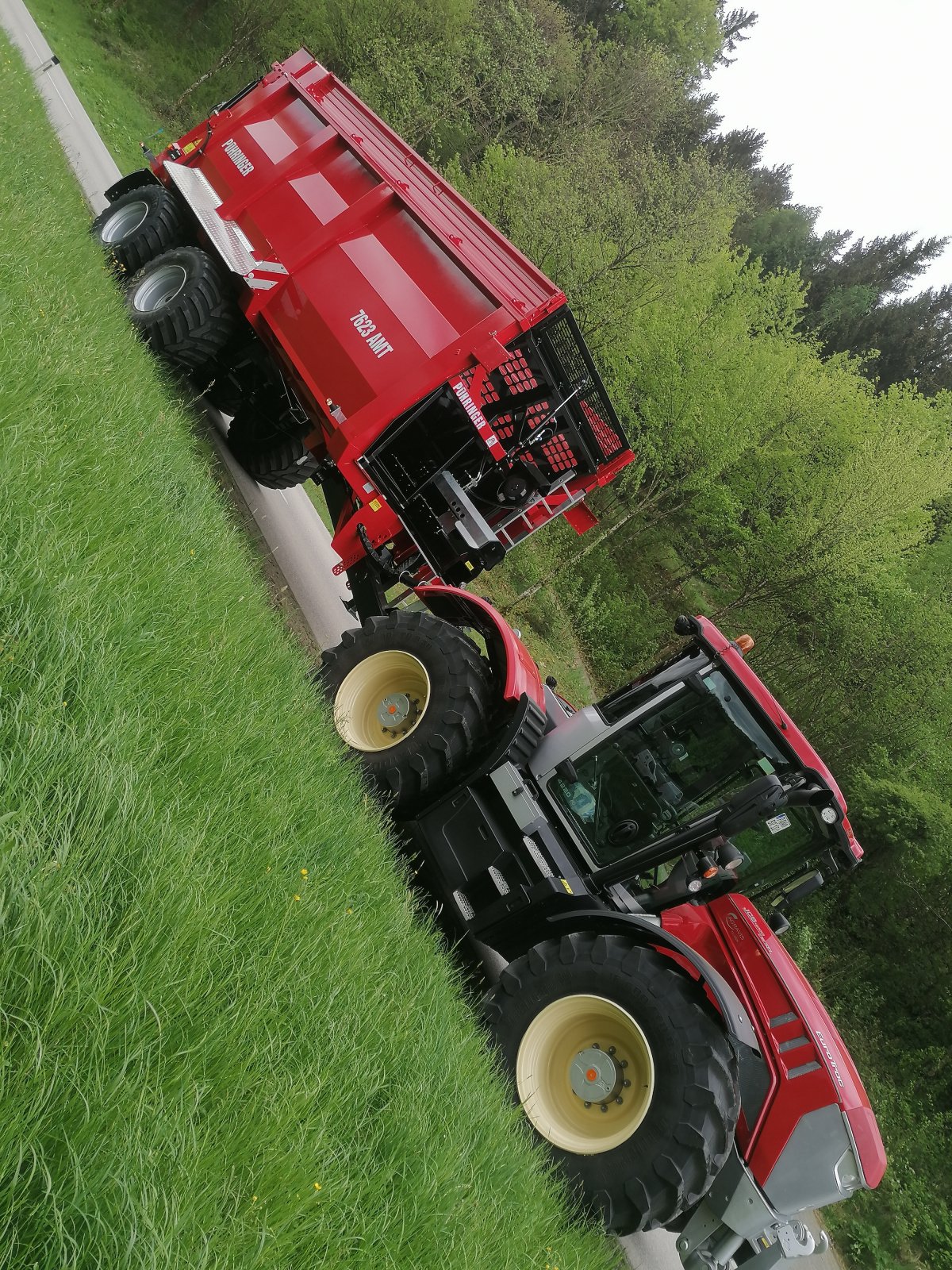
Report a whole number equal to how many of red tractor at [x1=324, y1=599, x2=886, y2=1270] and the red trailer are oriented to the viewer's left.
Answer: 0

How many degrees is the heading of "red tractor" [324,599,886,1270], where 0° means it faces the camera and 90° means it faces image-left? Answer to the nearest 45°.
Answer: approximately 315°
